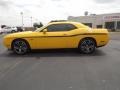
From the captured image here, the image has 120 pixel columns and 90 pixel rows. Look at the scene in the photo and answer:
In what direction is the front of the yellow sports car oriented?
to the viewer's left
